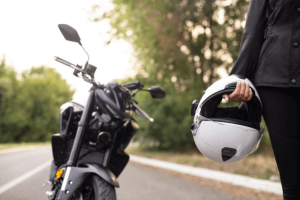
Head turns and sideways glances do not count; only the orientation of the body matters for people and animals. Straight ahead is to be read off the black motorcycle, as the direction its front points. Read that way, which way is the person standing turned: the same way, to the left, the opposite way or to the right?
to the right

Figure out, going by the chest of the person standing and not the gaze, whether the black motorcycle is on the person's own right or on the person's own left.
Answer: on the person's own right
